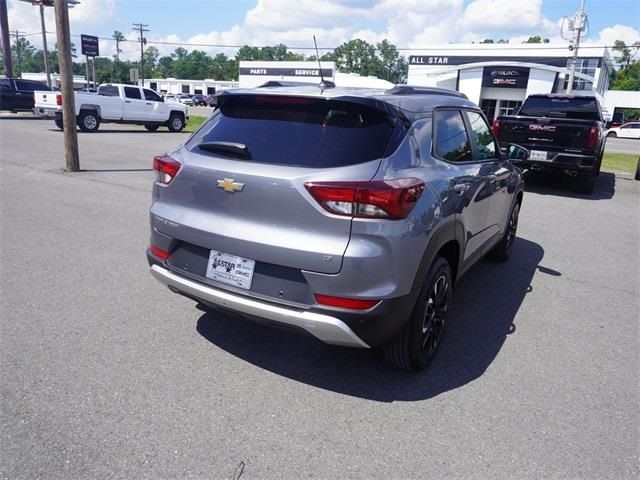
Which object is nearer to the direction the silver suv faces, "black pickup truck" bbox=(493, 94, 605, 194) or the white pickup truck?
the black pickup truck

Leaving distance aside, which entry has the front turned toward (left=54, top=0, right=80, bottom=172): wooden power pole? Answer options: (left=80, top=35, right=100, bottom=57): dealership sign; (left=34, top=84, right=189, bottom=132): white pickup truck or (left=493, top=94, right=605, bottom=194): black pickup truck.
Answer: the dealership sign

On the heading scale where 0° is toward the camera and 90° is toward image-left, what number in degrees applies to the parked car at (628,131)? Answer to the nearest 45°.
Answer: approximately 90°

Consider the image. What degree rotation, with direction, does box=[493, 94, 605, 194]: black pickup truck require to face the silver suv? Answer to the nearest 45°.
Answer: approximately 180°

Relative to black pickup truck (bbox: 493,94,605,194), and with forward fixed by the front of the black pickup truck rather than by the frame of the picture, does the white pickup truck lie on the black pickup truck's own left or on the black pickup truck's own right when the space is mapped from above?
on the black pickup truck's own left

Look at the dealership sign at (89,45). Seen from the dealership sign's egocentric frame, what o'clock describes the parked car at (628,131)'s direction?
The parked car is roughly at 10 o'clock from the dealership sign.

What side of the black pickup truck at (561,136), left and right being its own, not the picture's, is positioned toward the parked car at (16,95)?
left

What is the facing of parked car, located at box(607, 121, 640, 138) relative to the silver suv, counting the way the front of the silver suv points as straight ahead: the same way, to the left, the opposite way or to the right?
to the left

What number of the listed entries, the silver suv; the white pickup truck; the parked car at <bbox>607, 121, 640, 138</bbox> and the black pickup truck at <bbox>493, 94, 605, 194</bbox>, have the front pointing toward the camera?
0

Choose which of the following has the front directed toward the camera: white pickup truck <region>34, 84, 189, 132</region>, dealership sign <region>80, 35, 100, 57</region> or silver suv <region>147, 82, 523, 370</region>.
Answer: the dealership sign

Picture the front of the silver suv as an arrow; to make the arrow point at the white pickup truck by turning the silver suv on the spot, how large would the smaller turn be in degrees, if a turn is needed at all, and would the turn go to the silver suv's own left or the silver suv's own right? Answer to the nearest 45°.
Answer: approximately 90° to the silver suv's own left

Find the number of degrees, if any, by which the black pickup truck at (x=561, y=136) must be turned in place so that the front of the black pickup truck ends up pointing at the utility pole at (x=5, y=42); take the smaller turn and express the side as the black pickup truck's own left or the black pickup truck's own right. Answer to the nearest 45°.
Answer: approximately 45° to the black pickup truck's own left

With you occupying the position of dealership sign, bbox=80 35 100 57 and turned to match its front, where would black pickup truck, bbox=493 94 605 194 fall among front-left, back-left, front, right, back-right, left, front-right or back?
front

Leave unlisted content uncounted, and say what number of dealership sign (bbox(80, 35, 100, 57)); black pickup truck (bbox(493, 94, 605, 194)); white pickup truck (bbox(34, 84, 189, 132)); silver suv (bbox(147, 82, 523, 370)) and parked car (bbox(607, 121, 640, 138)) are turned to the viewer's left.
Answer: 1

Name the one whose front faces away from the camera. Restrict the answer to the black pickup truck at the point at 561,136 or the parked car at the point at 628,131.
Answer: the black pickup truck

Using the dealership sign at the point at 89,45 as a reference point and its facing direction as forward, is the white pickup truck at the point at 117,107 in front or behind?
in front

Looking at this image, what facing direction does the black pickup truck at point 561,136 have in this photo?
away from the camera

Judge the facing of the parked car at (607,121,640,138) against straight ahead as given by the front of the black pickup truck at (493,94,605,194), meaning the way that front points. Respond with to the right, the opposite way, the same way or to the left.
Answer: to the left

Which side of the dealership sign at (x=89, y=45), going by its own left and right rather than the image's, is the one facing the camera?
front
